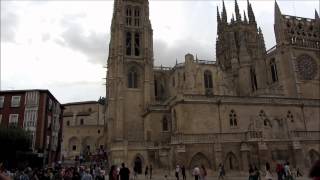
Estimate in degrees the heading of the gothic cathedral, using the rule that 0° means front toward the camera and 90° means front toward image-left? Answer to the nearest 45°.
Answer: approximately 90°
